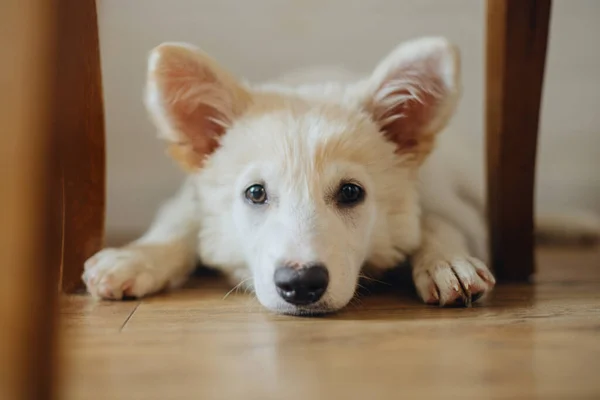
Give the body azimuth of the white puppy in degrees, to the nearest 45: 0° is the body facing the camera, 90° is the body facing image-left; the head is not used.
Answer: approximately 0°
